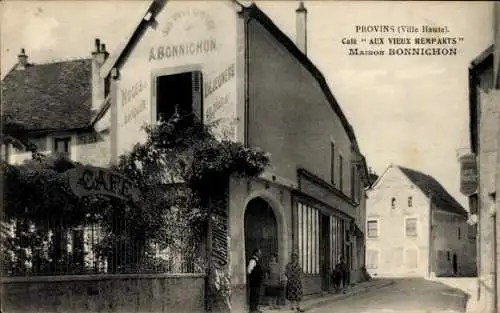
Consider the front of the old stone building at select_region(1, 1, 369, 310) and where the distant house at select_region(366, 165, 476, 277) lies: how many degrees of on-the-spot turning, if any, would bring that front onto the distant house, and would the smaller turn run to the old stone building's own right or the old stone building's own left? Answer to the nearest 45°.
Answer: approximately 90° to the old stone building's own left

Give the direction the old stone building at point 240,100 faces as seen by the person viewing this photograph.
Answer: facing the viewer and to the right of the viewer

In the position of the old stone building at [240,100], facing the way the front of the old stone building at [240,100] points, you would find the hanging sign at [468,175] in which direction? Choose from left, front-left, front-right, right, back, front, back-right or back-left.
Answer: front-left
